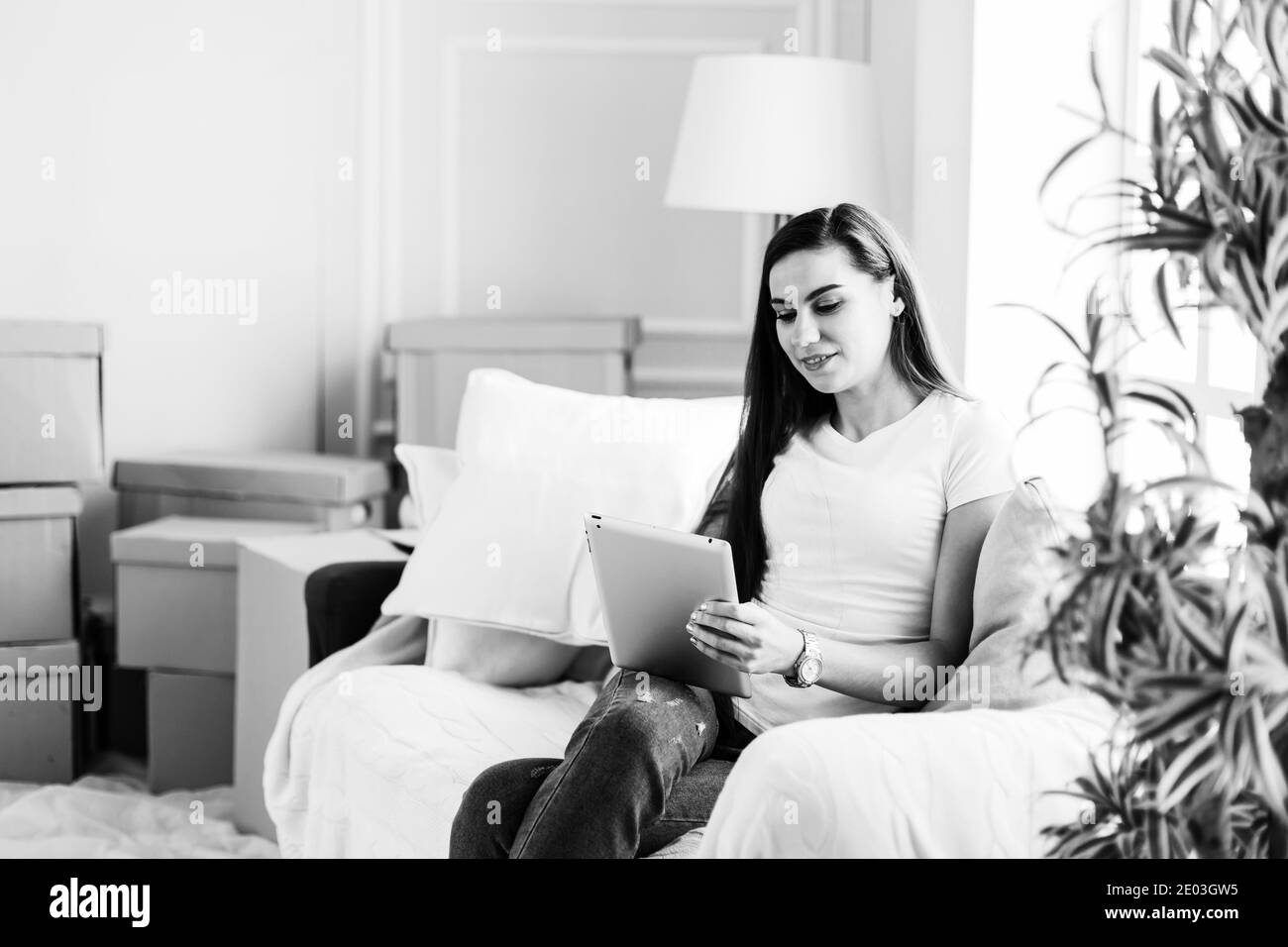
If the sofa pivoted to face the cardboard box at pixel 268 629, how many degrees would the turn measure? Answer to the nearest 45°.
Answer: approximately 135° to its right

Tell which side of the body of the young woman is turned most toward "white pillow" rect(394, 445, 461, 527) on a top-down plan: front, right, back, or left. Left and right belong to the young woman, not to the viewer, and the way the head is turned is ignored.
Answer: right

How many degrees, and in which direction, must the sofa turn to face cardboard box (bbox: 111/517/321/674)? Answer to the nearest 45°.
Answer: approximately 135° to its right

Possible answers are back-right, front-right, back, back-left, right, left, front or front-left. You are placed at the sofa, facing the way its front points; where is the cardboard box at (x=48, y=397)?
back-right

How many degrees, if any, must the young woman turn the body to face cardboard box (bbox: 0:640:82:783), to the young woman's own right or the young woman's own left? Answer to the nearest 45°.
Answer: approximately 90° to the young woman's own right

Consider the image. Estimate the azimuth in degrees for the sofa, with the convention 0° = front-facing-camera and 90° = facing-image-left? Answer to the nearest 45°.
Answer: approximately 0°

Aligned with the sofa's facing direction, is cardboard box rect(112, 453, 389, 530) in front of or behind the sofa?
behind

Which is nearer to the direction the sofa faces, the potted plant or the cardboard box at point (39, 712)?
the potted plant

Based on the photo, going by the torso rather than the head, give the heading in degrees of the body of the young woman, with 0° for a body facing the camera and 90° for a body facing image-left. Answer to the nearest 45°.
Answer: approximately 45°
